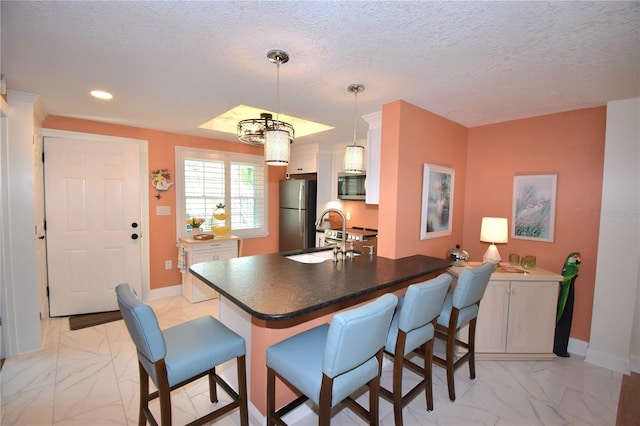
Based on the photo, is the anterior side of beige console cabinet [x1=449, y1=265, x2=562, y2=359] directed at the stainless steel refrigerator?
no

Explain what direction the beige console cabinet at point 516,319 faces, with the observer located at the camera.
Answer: facing the viewer

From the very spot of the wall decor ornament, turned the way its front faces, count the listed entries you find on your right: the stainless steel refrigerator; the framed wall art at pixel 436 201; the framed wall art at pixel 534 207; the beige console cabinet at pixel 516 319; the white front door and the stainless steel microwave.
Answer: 1

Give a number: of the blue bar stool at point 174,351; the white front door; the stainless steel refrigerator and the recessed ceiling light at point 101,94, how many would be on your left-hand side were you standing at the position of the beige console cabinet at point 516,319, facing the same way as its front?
0

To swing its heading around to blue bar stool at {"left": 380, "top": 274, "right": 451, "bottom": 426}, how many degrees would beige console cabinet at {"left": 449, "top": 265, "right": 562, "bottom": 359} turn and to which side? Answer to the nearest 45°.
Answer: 0° — it already faces it

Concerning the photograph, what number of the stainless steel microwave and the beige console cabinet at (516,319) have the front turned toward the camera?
2

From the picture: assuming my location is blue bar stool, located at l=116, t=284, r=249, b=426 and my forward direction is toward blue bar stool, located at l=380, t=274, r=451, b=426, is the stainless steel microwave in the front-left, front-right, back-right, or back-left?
front-left

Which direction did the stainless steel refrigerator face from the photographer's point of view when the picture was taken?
facing the viewer and to the left of the viewer

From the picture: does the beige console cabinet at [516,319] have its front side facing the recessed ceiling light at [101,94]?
no

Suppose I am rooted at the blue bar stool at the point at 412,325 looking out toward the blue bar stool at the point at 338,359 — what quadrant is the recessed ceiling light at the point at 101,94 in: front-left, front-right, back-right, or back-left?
front-right

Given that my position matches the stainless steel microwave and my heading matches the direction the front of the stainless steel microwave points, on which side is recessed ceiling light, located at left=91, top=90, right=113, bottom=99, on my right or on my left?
on my right

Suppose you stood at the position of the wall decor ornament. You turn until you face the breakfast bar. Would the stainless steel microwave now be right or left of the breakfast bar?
left
